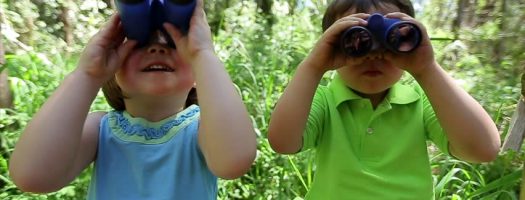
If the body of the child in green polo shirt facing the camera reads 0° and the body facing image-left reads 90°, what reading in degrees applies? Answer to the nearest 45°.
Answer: approximately 0°

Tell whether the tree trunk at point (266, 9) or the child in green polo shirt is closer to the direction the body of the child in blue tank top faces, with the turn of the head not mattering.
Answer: the child in green polo shirt

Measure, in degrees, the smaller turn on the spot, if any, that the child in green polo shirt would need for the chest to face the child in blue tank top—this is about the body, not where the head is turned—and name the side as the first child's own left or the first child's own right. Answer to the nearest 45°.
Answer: approximately 45° to the first child's own right

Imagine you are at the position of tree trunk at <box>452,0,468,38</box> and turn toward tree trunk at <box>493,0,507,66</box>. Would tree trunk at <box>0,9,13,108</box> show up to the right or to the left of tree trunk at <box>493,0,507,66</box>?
right

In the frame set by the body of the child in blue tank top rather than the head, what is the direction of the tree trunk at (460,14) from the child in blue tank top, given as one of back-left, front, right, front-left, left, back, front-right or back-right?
back-left

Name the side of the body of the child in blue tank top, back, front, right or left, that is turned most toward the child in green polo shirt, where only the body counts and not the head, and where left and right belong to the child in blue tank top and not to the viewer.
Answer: left

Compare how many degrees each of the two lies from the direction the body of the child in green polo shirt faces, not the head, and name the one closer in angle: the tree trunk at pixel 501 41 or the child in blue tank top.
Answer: the child in blue tank top

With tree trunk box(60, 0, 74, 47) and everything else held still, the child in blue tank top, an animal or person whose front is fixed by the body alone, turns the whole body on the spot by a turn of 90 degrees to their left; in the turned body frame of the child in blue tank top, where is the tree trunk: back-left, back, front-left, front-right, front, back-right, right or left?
left

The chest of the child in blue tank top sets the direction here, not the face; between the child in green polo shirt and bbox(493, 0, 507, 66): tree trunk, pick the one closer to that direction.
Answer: the child in green polo shirt

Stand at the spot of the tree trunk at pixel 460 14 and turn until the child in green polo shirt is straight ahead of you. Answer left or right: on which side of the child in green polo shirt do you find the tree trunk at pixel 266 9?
right

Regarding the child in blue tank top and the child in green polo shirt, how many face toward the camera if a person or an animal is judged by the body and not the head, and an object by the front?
2

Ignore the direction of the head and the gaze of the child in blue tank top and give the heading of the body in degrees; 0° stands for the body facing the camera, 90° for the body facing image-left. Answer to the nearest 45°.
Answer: approximately 0°

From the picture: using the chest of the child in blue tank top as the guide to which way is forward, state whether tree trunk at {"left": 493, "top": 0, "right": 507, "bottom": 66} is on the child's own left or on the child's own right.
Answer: on the child's own left
